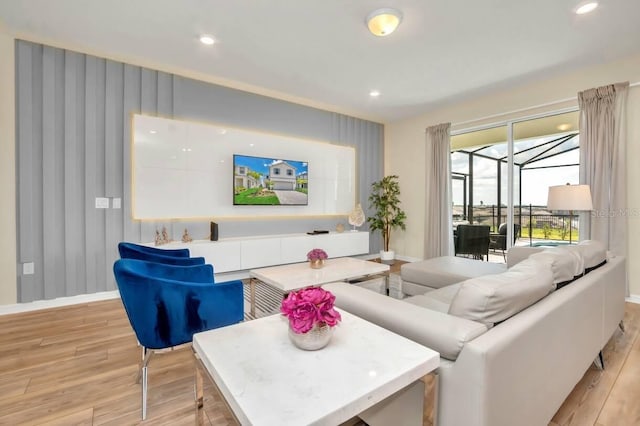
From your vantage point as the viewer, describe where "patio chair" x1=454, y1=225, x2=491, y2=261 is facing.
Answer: facing away from the viewer

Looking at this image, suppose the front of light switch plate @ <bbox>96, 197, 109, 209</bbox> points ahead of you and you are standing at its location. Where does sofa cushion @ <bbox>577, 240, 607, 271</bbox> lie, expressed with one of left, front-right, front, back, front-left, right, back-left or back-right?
front-left

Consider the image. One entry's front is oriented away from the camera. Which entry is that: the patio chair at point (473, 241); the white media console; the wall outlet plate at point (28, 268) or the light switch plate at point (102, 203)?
the patio chair

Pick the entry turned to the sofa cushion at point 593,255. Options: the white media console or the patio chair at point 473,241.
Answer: the white media console

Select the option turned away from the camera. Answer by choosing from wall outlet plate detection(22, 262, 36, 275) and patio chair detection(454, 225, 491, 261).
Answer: the patio chair

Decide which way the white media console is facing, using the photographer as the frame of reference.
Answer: facing the viewer and to the right of the viewer

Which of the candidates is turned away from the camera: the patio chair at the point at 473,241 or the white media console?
the patio chair

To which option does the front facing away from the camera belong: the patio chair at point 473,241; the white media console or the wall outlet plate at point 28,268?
the patio chair

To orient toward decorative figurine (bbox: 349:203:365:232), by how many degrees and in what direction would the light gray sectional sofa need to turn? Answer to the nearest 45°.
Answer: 0° — it already faces it

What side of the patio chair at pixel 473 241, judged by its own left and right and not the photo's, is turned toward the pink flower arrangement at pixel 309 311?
back

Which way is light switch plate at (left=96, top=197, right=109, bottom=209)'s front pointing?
toward the camera

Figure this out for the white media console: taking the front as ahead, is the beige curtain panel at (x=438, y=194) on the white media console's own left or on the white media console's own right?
on the white media console's own left

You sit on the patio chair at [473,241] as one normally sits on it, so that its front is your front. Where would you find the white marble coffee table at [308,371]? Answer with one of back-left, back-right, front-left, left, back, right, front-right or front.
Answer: back

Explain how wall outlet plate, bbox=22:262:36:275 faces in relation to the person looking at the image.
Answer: facing the viewer

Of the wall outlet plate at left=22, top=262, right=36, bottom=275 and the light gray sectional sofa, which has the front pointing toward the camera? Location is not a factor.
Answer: the wall outlet plate

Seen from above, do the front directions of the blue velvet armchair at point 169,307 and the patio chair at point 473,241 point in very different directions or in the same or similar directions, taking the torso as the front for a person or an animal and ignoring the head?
same or similar directions
